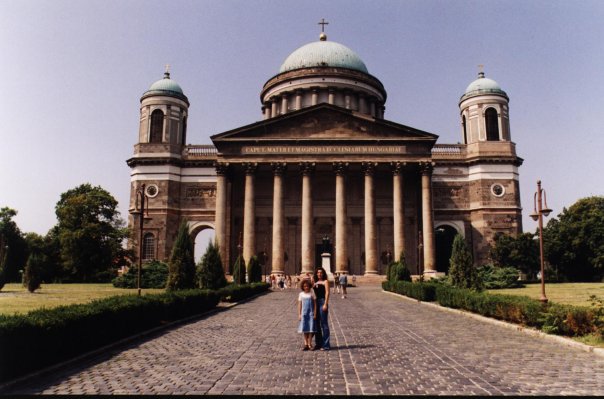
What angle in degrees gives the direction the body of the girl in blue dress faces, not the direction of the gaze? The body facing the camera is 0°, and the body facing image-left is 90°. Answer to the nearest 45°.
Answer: approximately 0°

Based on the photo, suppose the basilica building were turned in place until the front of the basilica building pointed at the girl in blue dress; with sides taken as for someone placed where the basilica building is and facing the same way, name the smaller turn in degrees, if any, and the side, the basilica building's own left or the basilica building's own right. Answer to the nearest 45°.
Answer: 0° — it already faces them

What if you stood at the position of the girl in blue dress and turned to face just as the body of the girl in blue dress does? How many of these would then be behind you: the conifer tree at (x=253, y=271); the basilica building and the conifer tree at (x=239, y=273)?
3

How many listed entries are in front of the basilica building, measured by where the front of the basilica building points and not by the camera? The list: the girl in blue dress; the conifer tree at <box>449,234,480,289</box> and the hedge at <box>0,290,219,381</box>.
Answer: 3

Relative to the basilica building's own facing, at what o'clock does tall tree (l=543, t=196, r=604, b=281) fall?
The tall tree is roughly at 9 o'clock from the basilica building.

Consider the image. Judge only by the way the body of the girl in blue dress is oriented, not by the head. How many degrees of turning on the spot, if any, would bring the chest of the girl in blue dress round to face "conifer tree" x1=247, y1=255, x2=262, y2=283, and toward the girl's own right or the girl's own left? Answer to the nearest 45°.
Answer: approximately 180°

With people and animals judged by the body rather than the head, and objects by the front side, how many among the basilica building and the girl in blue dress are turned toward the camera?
2

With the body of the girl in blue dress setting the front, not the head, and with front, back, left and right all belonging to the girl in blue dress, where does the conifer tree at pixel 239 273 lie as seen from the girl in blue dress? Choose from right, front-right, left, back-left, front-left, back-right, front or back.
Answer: back

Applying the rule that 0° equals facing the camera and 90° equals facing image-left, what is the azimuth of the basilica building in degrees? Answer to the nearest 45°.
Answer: approximately 0°

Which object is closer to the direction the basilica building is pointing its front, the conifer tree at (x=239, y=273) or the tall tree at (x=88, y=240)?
the conifer tree
